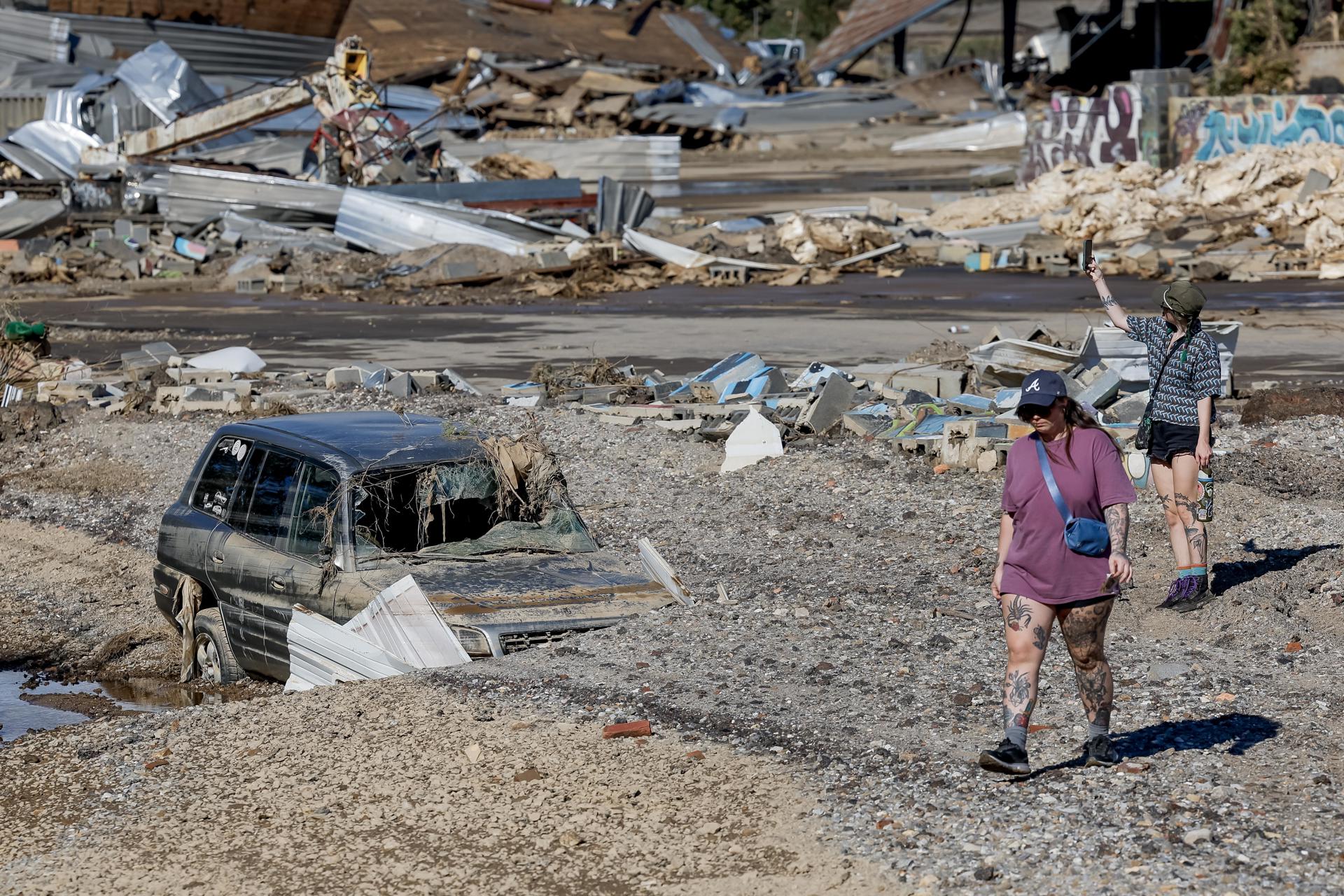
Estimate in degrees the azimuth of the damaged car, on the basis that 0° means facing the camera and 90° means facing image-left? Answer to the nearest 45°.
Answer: approximately 315°

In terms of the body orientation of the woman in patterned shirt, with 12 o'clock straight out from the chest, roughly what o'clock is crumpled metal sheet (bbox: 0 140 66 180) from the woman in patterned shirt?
The crumpled metal sheet is roughly at 3 o'clock from the woman in patterned shirt.

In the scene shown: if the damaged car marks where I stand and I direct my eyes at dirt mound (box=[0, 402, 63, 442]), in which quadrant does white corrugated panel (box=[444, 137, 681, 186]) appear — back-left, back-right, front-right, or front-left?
front-right

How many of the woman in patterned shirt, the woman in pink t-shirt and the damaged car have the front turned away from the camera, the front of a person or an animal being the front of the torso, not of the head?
0

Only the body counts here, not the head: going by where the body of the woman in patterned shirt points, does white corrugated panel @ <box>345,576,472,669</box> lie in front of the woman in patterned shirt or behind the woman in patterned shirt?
in front

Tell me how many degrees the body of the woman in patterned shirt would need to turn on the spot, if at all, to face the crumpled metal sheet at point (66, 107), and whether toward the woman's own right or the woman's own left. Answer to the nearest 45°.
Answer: approximately 90° to the woman's own right

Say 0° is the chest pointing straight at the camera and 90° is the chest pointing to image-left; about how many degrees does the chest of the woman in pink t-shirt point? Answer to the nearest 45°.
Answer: approximately 45°

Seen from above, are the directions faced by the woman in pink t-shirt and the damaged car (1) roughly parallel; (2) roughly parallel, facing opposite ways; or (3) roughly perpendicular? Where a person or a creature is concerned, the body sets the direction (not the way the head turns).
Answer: roughly perpendicular

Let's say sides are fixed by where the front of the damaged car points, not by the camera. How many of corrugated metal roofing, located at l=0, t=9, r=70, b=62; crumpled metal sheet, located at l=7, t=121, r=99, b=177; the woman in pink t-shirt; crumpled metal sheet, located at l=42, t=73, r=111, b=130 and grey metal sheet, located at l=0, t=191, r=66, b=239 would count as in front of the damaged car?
1

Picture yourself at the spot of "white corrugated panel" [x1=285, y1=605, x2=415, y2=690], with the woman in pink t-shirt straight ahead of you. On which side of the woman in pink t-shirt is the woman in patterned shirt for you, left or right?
left

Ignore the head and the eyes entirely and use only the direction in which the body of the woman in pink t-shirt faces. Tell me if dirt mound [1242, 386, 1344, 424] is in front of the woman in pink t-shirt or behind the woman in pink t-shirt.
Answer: behind

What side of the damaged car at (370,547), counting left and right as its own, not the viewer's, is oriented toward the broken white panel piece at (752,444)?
left

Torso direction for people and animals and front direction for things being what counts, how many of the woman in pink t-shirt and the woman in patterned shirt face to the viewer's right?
0

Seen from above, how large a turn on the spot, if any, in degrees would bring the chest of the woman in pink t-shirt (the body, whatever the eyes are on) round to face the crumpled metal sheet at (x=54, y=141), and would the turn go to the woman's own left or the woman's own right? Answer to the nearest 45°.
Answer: approximately 90° to the woman's own right
